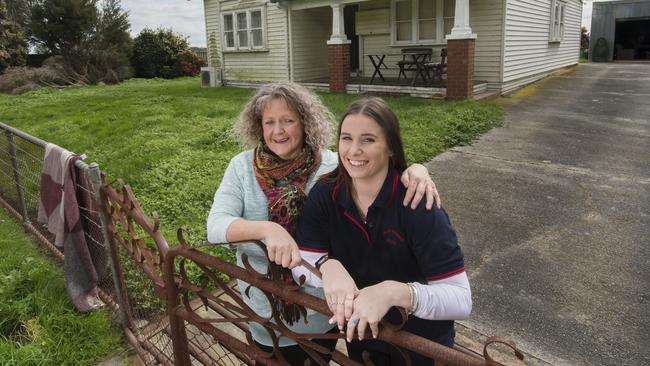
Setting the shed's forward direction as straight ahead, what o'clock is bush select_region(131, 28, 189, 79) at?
The bush is roughly at 2 o'clock from the shed.

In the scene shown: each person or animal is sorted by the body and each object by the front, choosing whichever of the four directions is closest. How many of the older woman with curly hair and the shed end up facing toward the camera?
2

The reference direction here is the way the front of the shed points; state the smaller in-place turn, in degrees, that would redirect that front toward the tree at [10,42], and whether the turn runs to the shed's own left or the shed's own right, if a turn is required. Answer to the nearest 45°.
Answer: approximately 45° to the shed's own right

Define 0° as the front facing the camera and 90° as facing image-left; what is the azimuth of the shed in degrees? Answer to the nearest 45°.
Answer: approximately 0°

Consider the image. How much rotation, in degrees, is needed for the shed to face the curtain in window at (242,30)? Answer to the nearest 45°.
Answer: approximately 45° to its right

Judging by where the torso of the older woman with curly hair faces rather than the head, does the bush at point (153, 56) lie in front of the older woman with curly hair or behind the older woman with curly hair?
behind

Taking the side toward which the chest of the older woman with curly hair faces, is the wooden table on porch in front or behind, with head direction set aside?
behind

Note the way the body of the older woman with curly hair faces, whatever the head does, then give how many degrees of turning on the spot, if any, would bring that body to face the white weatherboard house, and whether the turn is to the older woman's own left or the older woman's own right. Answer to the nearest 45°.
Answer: approximately 180°

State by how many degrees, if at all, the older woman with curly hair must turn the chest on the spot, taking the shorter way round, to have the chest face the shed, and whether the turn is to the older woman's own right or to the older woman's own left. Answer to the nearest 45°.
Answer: approximately 135° to the older woman's own left
